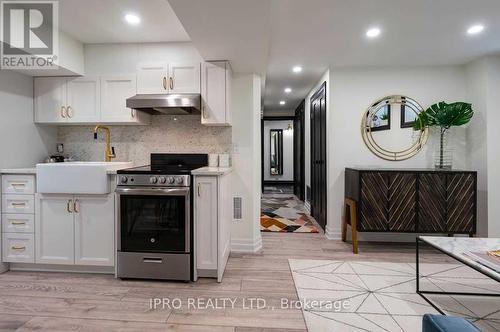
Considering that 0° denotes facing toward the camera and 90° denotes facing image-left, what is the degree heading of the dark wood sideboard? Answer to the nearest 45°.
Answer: approximately 0°

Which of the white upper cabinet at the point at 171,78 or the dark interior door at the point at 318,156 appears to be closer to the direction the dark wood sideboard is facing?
the white upper cabinet

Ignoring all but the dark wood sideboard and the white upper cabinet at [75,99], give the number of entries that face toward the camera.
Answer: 2

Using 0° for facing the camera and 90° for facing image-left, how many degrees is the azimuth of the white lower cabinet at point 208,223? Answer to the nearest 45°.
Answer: approximately 0°

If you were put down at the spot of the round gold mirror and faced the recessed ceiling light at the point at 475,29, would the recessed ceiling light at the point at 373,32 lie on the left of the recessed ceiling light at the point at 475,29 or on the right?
right
